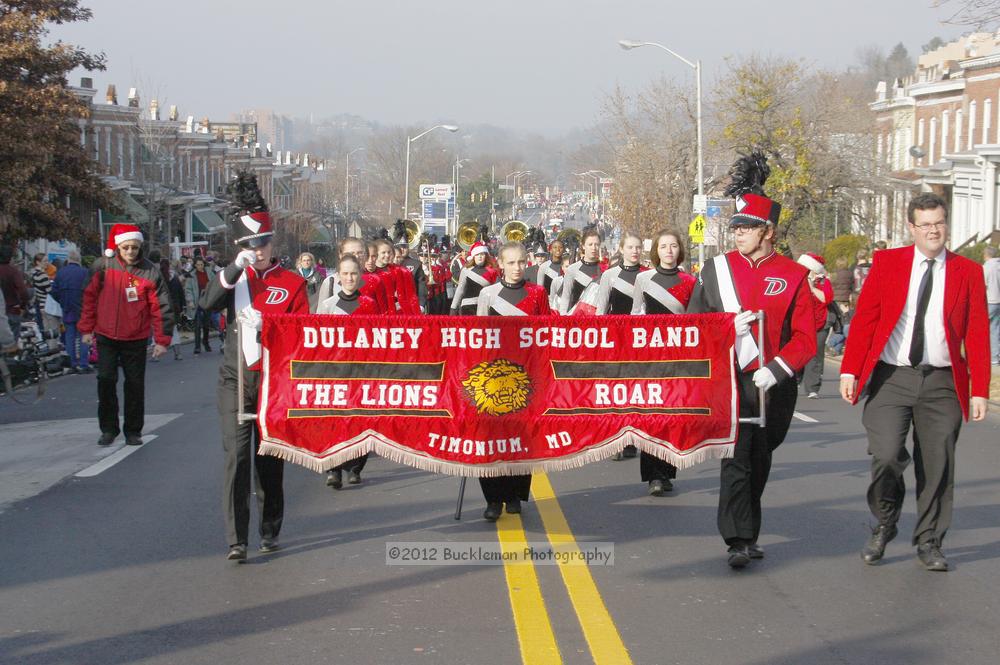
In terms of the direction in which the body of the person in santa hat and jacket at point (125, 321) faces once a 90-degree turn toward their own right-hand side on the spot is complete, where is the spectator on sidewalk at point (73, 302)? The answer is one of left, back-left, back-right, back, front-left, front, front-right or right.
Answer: right

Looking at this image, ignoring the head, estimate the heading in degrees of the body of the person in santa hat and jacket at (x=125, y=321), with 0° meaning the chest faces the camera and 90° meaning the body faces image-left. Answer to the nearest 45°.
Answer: approximately 0°

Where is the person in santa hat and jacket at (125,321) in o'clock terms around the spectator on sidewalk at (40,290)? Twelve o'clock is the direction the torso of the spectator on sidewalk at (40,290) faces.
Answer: the person in santa hat and jacket at (125,321) is roughly at 3 o'clock from the spectator on sidewalk at (40,290).

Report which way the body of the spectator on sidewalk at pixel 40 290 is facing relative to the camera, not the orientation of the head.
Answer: to the viewer's right

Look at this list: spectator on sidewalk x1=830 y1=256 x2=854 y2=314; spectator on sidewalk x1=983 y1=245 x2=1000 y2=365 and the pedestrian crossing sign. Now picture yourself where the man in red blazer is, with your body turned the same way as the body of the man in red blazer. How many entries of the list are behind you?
3

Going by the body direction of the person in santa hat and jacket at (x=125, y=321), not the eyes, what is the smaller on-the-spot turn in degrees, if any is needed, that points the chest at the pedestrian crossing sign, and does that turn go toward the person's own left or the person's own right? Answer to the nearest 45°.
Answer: approximately 135° to the person's own left
